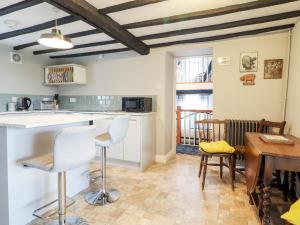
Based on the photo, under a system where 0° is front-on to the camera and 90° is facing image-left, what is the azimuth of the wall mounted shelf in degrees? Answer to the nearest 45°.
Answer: approximately 45°

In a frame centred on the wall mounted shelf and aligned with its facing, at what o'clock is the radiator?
The radiator is roughly at 9 o'clock from the wall mounted shelf.

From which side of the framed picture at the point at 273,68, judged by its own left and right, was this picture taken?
front

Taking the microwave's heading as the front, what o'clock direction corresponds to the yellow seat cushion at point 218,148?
The yellow seat cushion is roughly at 9 o'clock from the microwave.

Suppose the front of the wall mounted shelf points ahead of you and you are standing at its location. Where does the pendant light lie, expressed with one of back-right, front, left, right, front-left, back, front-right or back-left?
front-left

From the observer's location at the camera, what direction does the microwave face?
facing the viewer and to the left of the viewer

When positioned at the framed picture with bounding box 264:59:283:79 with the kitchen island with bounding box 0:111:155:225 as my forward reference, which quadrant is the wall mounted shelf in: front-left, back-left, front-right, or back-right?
front-right

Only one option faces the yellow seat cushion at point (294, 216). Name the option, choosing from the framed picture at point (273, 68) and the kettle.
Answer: the framed picture

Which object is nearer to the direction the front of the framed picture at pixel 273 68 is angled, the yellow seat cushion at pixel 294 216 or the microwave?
the yellow seat cushion

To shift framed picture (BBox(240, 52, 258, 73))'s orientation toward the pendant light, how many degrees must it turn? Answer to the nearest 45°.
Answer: approximately 45° to its right

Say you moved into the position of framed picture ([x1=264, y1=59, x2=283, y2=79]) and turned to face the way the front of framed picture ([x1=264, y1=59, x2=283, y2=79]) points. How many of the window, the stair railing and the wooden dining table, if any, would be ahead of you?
1

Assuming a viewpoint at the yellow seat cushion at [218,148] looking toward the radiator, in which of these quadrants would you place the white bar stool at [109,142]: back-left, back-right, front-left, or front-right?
back-left

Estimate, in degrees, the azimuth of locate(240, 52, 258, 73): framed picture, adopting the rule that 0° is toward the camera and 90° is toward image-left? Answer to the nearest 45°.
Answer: approximately 0°

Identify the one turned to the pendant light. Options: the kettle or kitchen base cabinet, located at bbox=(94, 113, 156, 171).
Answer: the kitchen base cabinet
